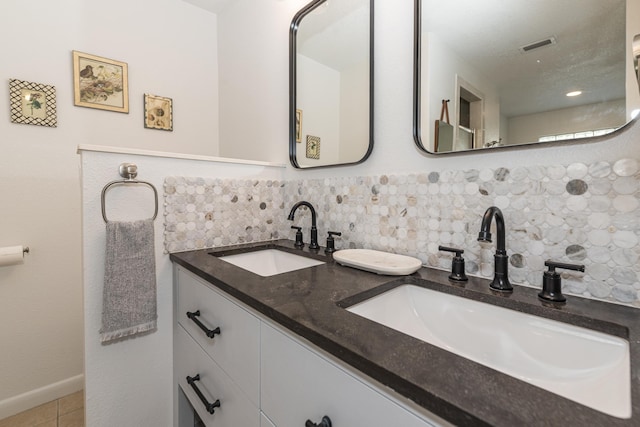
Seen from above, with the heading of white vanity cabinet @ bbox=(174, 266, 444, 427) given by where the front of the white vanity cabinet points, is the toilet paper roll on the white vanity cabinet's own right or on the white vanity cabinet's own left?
on the white vanity cabinet's own right

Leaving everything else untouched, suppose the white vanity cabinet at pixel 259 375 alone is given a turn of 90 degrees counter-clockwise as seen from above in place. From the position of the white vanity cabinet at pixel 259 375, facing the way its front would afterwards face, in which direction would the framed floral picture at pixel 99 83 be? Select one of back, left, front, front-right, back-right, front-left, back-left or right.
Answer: back

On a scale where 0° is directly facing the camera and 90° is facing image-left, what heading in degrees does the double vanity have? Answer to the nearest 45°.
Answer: approximately 45°

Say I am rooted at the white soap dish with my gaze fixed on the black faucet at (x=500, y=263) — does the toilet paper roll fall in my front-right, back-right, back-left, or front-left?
back-right

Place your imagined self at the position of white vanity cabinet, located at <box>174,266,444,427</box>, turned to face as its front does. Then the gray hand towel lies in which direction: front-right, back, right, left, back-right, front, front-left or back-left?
right

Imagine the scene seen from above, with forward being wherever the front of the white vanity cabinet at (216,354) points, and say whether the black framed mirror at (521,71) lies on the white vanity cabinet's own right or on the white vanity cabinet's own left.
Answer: on the white vanity cabinet's own left

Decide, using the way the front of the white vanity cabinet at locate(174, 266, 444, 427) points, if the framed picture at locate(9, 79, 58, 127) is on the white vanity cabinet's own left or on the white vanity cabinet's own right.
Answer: on the white vanity cabinet's own right
